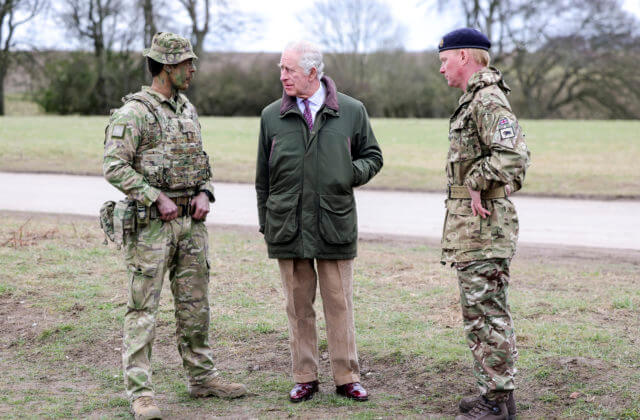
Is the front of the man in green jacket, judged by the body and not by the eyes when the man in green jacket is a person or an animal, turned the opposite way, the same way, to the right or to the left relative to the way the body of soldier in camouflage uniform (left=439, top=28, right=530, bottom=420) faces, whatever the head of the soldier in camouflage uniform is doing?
to the left

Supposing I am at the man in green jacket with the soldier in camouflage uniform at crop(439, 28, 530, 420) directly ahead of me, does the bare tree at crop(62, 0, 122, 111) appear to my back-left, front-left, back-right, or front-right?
back-left

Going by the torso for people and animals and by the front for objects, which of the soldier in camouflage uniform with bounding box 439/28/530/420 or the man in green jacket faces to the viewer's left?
the soldier in camouflage uniform

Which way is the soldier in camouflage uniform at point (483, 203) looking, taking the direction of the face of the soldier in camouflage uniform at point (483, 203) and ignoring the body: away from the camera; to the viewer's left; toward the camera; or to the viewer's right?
to the viewer's left

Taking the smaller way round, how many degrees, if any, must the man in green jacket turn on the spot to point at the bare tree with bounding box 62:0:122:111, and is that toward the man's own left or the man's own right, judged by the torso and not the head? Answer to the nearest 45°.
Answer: approximately 180°

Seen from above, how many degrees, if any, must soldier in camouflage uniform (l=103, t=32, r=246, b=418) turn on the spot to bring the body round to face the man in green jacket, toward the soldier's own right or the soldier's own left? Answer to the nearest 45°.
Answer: approximately 45° to the soldier's own left

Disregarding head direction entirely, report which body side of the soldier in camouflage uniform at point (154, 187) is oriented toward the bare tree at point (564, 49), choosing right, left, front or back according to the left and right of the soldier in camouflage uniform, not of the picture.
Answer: left

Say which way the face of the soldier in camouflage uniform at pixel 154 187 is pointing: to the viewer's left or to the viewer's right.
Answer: to the viewer's right

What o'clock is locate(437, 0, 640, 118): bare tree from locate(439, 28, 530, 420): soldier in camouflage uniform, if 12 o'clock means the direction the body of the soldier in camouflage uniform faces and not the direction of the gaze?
The bare tree is roughly at 3 o'clock from the soldier in camouflage uniform.

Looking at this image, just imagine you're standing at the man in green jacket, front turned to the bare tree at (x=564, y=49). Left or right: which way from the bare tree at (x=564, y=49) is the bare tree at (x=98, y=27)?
left

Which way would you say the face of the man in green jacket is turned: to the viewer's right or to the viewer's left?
to the viewer's left

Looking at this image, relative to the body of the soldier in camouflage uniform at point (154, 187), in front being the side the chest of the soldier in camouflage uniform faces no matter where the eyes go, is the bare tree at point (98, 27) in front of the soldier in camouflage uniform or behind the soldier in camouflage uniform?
behind

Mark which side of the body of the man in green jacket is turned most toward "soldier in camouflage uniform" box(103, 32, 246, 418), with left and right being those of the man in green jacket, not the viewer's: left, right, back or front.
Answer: right

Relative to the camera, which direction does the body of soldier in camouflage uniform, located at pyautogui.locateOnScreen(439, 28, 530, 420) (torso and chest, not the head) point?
to the viewer's left
